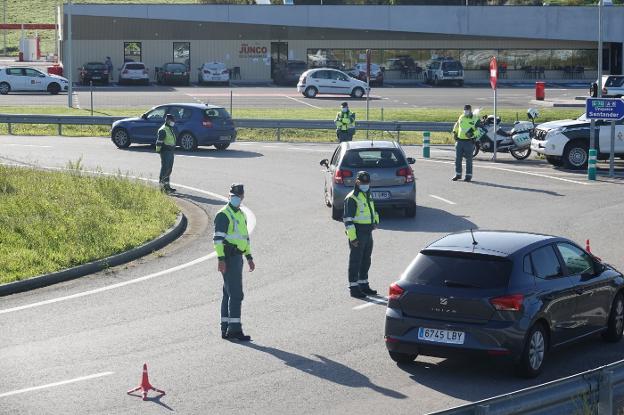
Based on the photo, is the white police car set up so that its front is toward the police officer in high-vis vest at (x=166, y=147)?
yes

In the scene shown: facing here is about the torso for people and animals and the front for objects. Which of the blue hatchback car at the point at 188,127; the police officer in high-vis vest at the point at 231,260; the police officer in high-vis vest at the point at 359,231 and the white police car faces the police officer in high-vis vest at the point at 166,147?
the white police car

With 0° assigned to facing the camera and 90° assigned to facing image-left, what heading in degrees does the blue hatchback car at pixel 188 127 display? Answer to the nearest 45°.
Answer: approximately 135°

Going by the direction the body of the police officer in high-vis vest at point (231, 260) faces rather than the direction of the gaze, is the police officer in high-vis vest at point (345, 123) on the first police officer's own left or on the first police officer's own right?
on the first police officer's own left

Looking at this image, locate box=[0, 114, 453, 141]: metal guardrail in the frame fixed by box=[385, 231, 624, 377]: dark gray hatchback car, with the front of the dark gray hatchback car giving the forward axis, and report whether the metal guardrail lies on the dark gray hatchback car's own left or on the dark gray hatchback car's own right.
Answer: on the dark gray hatchback car's own left
